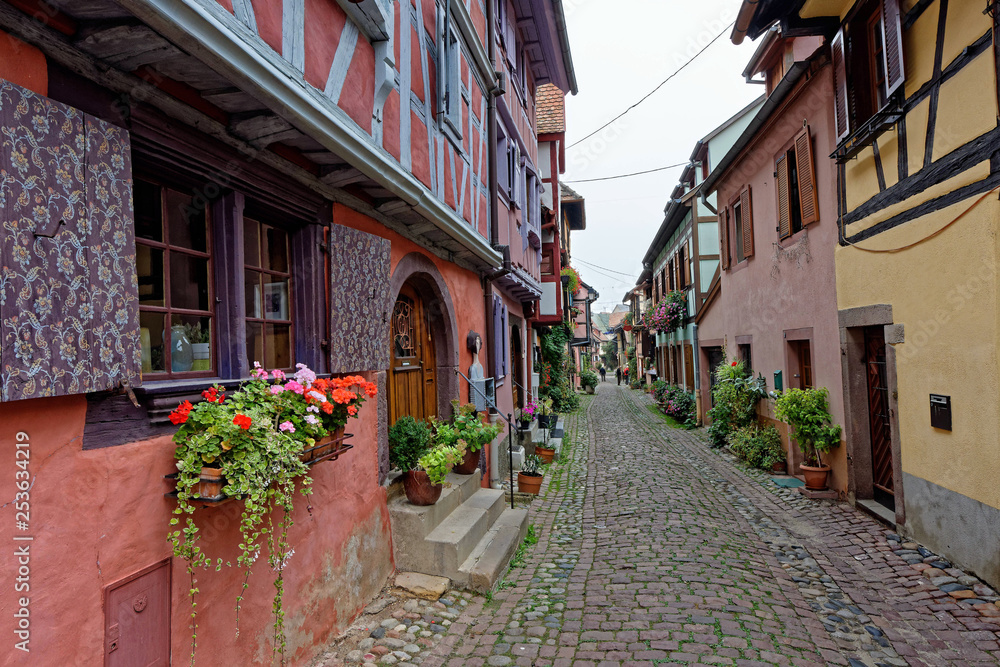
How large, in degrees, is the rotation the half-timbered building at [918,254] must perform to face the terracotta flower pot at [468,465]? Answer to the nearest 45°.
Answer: approximately 45° to its right

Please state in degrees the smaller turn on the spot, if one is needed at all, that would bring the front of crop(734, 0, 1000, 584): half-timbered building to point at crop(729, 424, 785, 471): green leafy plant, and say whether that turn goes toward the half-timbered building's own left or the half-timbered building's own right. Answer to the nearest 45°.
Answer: approximately 90° to the half-timbered building's own right

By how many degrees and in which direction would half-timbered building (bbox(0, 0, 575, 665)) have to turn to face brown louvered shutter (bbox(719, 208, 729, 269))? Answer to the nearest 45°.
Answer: approximately 90° to its left

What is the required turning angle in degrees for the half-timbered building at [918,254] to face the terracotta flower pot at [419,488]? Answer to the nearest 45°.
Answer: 0° — it already faces it

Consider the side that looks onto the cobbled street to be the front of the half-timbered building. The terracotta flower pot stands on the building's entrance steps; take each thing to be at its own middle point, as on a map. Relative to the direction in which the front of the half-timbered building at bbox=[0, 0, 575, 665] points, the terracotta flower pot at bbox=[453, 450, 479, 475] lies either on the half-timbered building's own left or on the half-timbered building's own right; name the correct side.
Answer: on the half-timbered building's own left

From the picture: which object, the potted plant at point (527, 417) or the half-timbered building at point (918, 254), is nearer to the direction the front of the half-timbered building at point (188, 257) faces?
the half-timbered building

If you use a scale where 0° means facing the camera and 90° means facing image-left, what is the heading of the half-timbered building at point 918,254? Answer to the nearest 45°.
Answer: approximately 45°

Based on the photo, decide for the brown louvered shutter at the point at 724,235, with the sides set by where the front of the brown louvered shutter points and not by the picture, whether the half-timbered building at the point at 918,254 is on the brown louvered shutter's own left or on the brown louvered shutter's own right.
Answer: on the brown louvered shutter's own left

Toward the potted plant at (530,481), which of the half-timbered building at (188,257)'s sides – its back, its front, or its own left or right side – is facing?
left

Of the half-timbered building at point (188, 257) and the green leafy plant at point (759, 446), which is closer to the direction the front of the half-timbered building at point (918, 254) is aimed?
the half-timbered building

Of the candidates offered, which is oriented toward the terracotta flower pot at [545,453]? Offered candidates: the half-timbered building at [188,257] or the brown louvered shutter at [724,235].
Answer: the brown louvered shutter
